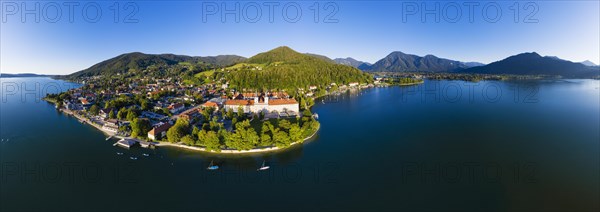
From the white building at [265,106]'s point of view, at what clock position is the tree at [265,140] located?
The tree is roughly at 12 o'clock from the white building.

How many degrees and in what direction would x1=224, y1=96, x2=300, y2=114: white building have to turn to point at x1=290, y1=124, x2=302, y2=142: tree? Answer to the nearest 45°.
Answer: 0° — it already faces it

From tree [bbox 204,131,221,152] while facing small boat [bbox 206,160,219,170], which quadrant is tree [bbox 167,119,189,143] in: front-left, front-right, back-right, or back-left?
back-right

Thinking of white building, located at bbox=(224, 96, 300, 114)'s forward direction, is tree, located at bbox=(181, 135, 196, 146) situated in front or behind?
in front

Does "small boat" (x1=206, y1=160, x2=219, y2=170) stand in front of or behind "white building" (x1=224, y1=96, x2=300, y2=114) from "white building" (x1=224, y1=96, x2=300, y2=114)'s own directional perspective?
in front

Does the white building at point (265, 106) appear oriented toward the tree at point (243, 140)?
yes

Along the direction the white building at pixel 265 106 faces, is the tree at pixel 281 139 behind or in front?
in front

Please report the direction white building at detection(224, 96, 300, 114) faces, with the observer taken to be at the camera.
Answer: facing the viewer

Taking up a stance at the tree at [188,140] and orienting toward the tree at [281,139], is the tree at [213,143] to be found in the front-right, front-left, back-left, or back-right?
front-right
